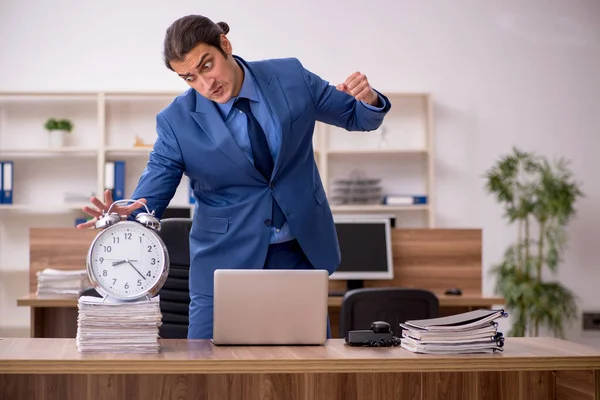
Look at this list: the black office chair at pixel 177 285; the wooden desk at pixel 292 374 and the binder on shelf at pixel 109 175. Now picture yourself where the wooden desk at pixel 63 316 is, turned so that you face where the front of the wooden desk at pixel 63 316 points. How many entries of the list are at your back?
1

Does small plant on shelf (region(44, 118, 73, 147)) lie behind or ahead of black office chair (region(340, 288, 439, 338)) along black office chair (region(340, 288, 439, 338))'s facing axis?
ahead

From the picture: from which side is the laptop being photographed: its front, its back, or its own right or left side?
back

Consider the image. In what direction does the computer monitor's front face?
toward the camera

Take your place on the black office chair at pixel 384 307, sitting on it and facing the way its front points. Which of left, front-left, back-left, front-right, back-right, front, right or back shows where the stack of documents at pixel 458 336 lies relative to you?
back

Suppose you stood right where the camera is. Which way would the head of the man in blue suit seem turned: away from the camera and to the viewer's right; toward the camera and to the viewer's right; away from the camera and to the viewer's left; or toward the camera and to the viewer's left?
toward the camera and to the viewer's left

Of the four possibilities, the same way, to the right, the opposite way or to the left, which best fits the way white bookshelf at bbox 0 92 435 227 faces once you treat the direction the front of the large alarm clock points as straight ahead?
the same way

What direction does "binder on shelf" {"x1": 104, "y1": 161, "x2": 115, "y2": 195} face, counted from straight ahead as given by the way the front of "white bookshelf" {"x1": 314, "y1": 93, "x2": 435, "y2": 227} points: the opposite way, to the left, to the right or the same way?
the same way

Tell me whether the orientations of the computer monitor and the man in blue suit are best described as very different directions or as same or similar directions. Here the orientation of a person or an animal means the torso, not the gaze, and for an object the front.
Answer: same or similar directions

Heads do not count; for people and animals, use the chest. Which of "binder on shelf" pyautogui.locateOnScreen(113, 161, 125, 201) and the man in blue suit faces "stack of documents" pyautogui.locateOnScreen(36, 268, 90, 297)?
the binder on shelf

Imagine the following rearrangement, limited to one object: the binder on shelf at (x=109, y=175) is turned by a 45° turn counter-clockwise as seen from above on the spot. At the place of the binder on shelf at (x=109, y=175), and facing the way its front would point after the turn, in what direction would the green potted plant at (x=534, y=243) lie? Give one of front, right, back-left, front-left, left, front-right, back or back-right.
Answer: front-left

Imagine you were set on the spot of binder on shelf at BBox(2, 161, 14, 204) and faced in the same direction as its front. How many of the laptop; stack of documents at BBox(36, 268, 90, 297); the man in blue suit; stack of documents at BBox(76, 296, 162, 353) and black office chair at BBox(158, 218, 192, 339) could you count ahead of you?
5

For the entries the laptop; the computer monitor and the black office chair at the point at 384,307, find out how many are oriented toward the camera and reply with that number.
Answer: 1

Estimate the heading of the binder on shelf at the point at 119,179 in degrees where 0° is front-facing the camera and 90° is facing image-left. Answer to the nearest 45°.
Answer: approximately 0°

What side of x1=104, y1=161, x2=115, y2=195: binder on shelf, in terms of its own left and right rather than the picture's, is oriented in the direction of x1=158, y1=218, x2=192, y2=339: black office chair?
front

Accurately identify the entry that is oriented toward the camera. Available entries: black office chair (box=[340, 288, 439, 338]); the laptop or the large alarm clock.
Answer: the large alarm clock

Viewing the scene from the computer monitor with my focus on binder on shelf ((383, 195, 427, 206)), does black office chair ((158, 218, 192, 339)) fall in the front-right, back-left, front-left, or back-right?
back-left

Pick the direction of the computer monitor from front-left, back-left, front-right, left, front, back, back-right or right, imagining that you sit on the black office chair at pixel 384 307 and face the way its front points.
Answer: front

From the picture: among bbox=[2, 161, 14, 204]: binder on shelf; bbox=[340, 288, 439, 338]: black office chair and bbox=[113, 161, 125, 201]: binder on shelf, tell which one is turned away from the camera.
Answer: the black office chair

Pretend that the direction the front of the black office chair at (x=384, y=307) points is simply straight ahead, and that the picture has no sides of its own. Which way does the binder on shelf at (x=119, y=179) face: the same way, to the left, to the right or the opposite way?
the opposite way

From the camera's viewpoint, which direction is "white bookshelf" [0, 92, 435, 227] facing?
toward the camera
